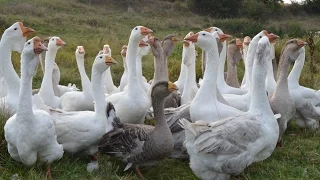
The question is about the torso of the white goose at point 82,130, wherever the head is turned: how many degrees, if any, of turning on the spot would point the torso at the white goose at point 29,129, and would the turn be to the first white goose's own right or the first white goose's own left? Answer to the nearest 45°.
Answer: approximately 135° to the first white goose's own right

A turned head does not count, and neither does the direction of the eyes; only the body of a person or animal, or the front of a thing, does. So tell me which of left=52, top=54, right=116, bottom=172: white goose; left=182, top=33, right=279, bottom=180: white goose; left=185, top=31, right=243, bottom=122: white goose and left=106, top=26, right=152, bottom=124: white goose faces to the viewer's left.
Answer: left=185, top=31, right=243, bottom=122: white goose

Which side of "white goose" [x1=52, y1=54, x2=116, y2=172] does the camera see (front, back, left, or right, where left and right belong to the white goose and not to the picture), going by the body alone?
right

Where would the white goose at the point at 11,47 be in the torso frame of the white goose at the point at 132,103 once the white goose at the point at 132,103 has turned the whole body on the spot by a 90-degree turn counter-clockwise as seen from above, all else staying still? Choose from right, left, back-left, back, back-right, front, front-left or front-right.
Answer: back-left

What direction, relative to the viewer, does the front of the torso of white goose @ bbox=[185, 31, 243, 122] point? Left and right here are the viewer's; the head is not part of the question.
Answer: facing to the left of the viewer

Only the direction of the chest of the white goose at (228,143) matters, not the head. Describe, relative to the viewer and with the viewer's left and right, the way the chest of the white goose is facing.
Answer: facing away from the viewer and to the right of the viewer

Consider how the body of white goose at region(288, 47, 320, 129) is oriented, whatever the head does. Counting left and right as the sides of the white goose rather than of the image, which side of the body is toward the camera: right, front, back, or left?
left
